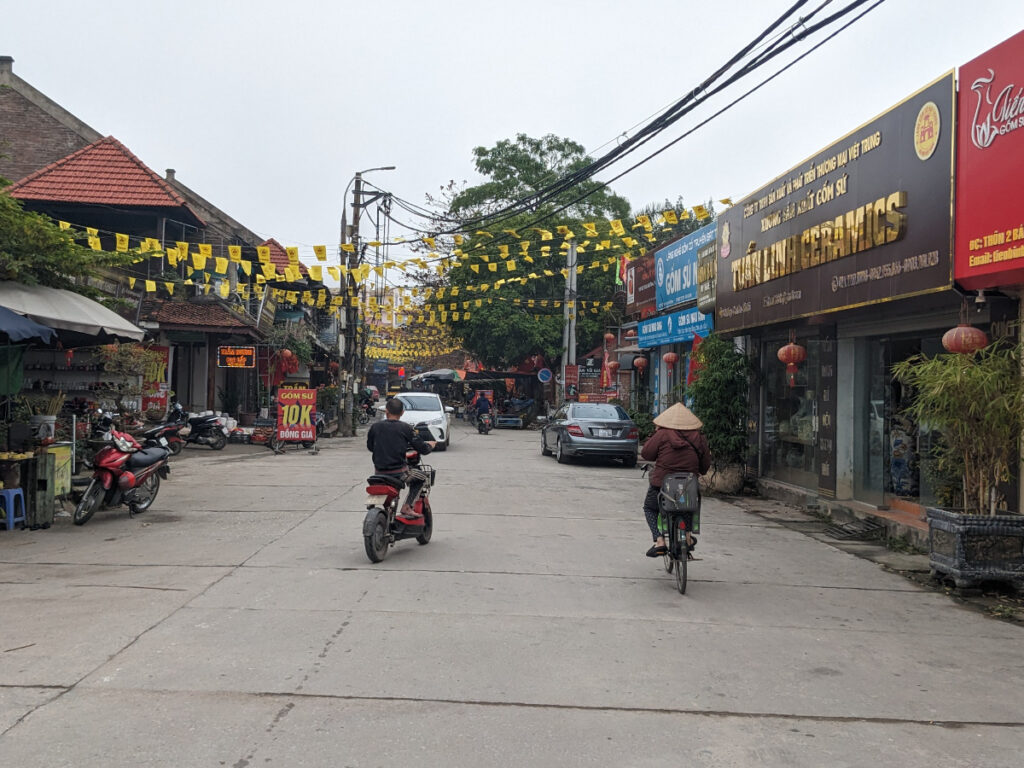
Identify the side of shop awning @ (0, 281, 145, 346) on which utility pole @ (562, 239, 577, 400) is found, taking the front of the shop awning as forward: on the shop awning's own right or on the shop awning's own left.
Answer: on the shop awning's own left

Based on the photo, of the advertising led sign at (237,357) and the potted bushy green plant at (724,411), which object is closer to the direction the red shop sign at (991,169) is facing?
the advertising led sign

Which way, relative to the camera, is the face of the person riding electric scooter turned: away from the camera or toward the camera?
away from the camera

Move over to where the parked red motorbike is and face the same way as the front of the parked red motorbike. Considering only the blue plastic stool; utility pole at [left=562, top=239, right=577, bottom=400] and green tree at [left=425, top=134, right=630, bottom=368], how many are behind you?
2

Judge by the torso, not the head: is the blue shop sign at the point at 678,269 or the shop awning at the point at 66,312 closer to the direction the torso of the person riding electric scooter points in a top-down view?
the blue shop sign

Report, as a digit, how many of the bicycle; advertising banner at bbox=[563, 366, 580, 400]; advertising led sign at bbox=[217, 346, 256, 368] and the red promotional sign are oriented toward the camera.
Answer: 3

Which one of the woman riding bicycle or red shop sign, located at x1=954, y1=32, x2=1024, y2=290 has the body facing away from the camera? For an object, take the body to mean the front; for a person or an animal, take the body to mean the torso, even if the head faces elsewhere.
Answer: the woman riding bicycle

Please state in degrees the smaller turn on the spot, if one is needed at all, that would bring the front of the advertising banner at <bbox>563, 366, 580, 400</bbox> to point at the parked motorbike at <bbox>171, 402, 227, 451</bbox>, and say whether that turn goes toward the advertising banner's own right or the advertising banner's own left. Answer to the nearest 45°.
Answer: approximately 45° to the advertising banner's own right

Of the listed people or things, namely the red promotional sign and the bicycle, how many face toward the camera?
1

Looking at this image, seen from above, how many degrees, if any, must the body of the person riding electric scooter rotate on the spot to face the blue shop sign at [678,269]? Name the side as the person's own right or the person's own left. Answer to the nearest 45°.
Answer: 0° — they already face it

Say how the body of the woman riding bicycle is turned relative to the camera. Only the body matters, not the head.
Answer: away from the camera
